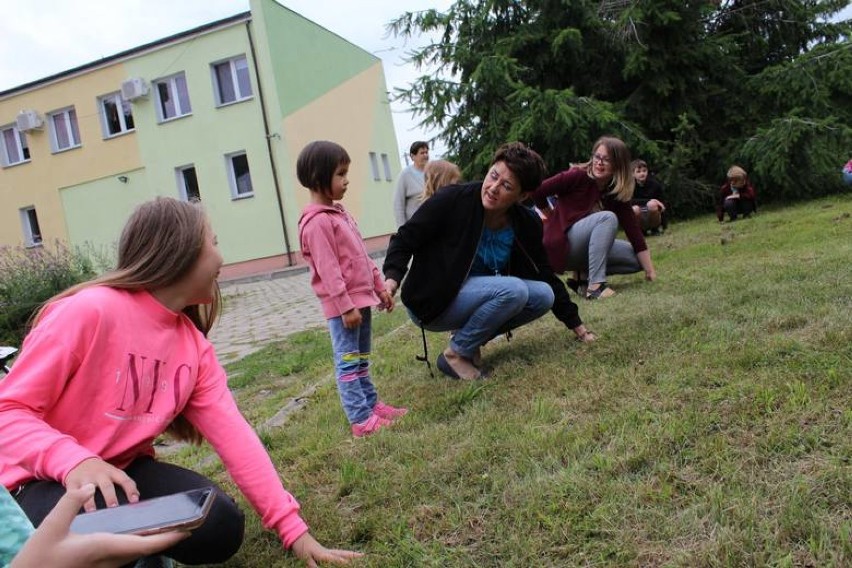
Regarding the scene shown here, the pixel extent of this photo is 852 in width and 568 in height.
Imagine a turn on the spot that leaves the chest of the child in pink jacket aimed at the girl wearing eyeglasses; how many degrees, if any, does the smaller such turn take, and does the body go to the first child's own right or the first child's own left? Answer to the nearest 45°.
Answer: approximately 45° to the first child's own left

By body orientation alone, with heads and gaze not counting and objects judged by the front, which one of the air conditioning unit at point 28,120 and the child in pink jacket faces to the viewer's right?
the child in pink jacket

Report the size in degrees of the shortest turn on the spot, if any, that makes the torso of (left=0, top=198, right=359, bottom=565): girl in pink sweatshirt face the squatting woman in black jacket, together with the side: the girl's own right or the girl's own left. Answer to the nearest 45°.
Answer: approximately 90° to the girl's own left

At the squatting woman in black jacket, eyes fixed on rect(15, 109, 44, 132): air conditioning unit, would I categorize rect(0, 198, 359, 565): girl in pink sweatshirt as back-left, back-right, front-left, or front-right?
back-left

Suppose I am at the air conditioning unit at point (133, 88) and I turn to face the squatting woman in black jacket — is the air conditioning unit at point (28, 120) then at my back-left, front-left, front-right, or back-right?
back-right

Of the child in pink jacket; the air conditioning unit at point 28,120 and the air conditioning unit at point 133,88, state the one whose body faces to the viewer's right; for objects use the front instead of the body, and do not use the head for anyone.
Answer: the child in pink jacket

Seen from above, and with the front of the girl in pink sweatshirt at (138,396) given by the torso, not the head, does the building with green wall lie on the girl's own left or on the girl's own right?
on the girl's own left

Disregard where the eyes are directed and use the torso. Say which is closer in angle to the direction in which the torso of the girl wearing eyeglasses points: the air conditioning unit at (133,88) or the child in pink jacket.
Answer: the child in pink jacket

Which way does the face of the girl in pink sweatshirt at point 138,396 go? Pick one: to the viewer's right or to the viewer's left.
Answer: to the viewer's right

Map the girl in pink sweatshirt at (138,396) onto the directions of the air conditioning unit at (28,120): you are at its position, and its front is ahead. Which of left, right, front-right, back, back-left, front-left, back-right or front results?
front-left

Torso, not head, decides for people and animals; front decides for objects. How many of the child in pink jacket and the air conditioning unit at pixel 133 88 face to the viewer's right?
1
